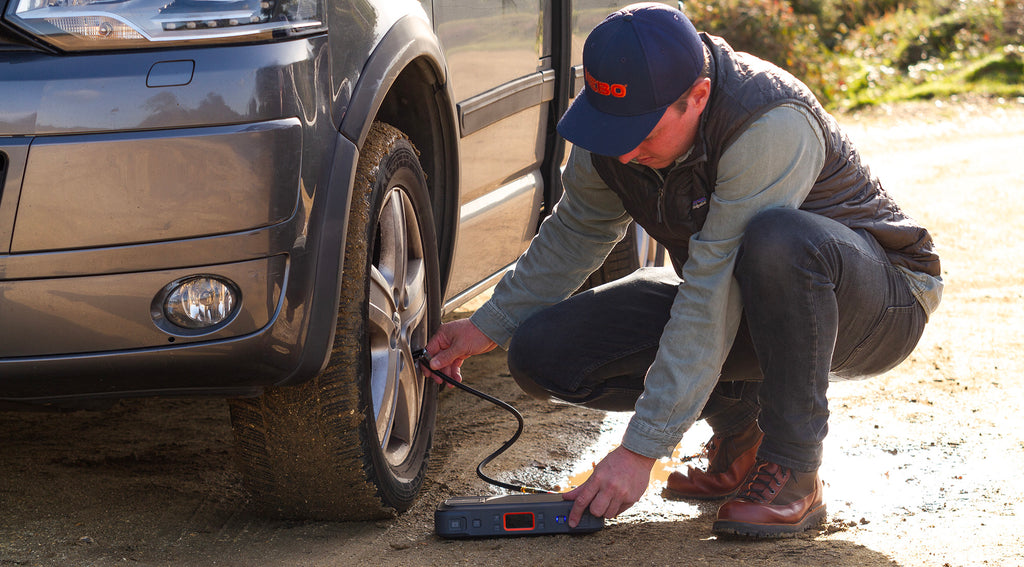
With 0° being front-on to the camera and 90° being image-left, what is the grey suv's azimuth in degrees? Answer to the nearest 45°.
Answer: approximately 45°
